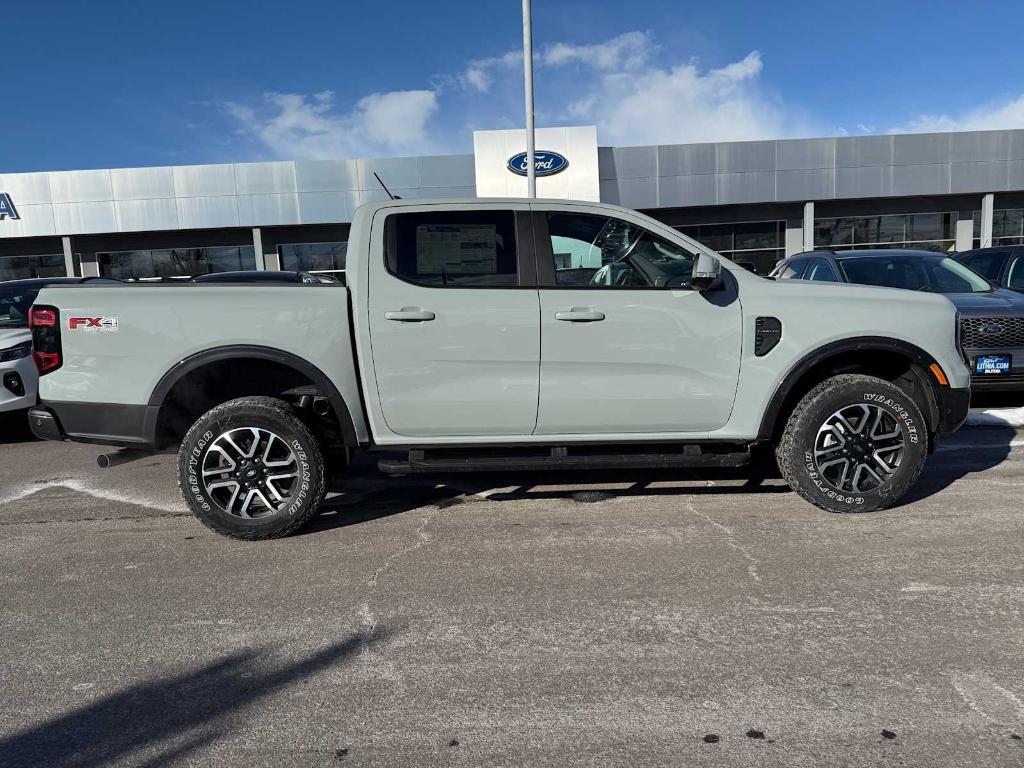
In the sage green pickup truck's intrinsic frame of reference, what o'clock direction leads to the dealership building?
The dealership building is roughly at 9 o'clock from the sage green pickup truck.

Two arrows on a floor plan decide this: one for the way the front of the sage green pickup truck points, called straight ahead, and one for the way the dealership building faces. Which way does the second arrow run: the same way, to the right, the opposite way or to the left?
to the right

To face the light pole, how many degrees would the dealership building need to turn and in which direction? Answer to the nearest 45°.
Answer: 0° — it already faces it

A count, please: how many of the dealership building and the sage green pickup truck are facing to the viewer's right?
1

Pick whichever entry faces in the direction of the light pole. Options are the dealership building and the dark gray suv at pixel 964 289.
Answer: the dealership building

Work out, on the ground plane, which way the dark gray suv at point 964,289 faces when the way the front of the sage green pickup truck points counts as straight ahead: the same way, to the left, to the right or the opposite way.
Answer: to the right

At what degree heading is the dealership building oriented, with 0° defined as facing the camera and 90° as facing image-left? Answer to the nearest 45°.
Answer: approximately 0°

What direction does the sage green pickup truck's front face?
to the viewer's right

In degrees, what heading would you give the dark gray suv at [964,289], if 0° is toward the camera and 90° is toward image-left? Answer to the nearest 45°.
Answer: approximately 315°

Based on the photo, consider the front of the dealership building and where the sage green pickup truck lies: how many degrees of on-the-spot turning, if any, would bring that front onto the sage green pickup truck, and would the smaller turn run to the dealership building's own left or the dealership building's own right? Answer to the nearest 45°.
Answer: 0° — it already faces it

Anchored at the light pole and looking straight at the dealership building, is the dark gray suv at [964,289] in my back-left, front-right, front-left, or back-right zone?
back-right

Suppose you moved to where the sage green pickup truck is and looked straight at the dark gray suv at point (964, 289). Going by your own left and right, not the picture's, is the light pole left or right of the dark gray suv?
left

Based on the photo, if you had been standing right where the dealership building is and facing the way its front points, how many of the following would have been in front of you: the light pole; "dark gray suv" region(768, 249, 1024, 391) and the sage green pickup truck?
3

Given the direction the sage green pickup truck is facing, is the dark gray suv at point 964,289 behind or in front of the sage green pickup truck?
in front

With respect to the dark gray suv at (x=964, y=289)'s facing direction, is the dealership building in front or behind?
behind
